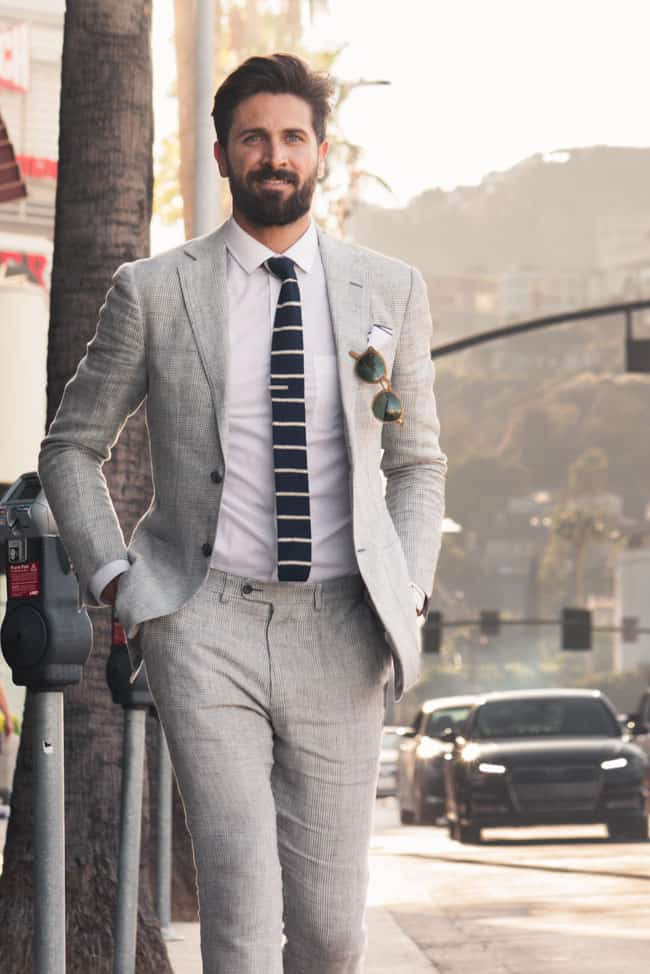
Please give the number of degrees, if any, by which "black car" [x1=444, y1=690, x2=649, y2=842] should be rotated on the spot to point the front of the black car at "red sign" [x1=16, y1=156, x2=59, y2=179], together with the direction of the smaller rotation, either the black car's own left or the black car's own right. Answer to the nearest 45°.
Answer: approximately 135° to the black car's own right

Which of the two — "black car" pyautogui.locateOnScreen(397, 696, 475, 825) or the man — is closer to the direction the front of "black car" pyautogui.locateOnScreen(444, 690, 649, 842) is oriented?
the man

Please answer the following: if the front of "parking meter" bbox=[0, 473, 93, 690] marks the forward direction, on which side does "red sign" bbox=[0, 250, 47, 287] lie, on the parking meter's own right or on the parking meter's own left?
on the parking meter's own right

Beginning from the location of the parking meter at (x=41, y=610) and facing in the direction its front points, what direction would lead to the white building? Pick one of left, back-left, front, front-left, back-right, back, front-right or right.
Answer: back-right

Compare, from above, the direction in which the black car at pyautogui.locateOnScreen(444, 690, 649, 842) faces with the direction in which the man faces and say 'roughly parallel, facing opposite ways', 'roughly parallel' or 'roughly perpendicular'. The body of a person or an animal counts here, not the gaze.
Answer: roughly parallel

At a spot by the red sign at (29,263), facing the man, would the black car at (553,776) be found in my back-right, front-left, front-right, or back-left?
front-left

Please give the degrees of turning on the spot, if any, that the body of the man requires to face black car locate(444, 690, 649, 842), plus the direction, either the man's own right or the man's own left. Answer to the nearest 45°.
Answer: approximately 180°

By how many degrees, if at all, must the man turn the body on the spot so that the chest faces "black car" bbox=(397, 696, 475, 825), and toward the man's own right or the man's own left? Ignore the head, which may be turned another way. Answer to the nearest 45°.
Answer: approximately 180°

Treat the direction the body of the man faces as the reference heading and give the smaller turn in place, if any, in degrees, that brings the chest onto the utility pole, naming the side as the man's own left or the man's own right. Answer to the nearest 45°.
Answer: approximately 180°

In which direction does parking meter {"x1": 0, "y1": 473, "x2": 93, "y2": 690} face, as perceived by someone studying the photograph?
facing the viewer and to the left of the viewer

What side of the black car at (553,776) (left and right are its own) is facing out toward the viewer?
front
